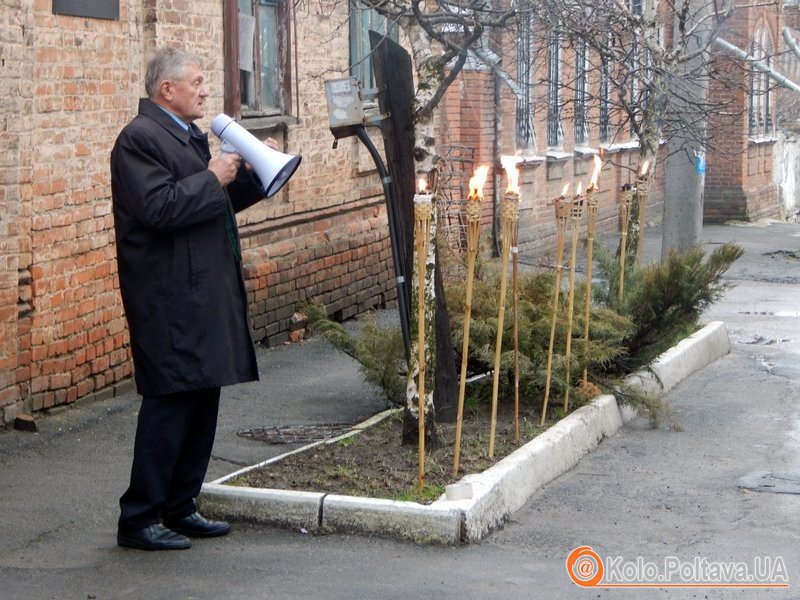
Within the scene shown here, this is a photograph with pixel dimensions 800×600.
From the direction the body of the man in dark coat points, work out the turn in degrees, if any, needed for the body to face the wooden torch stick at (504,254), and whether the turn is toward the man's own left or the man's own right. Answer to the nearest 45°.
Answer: approximately 45° to the man's own left

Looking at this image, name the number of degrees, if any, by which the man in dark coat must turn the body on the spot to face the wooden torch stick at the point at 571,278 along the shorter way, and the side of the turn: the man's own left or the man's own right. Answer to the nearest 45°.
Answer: approximately 45° to the man's own left

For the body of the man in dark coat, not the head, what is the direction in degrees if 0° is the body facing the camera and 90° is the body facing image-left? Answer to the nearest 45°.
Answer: approximately 270°

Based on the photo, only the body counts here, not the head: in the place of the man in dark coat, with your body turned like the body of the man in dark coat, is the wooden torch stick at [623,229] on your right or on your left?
on your left

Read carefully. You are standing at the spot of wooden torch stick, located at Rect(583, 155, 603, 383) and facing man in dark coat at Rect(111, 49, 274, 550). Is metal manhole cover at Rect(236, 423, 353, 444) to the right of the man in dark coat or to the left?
right

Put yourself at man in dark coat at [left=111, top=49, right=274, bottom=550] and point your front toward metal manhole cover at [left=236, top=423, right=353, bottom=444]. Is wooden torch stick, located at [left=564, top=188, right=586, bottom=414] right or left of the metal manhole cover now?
right
